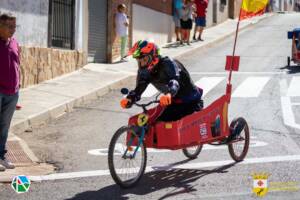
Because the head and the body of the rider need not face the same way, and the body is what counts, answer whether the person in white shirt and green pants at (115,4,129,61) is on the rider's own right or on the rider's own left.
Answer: on the rider's own right

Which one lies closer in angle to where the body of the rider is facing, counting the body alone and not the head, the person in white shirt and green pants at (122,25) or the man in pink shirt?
the man in pink shirt

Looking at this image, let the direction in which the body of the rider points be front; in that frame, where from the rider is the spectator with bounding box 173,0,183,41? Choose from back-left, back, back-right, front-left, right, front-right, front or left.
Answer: back-right

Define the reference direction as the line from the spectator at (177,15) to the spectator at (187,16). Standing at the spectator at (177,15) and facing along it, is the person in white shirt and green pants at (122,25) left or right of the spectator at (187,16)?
right

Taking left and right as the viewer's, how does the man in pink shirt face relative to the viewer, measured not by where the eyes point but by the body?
facing the viewer and to the right of the viewer

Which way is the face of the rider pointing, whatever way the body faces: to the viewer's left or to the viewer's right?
to the viewer's left

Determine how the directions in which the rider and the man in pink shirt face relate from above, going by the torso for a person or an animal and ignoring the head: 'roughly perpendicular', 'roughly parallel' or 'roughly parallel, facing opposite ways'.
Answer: roughly perpendicular

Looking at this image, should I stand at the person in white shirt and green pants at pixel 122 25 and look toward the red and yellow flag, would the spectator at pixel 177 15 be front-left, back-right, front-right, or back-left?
back-left

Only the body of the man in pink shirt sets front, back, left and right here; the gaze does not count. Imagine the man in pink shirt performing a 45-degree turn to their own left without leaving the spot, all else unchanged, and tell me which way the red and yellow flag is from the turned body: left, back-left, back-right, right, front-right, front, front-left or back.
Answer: front

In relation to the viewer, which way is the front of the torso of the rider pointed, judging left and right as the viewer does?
facing the viewer and to the left of the viewer

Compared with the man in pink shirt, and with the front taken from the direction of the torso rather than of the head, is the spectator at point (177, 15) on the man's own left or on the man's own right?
on the man's own left

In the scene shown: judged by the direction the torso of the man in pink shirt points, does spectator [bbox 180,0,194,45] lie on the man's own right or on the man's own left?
on the man's own left

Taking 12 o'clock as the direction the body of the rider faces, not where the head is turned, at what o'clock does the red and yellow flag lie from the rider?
The red and yellow flag is roughly at 6 o'clock from the rider.
